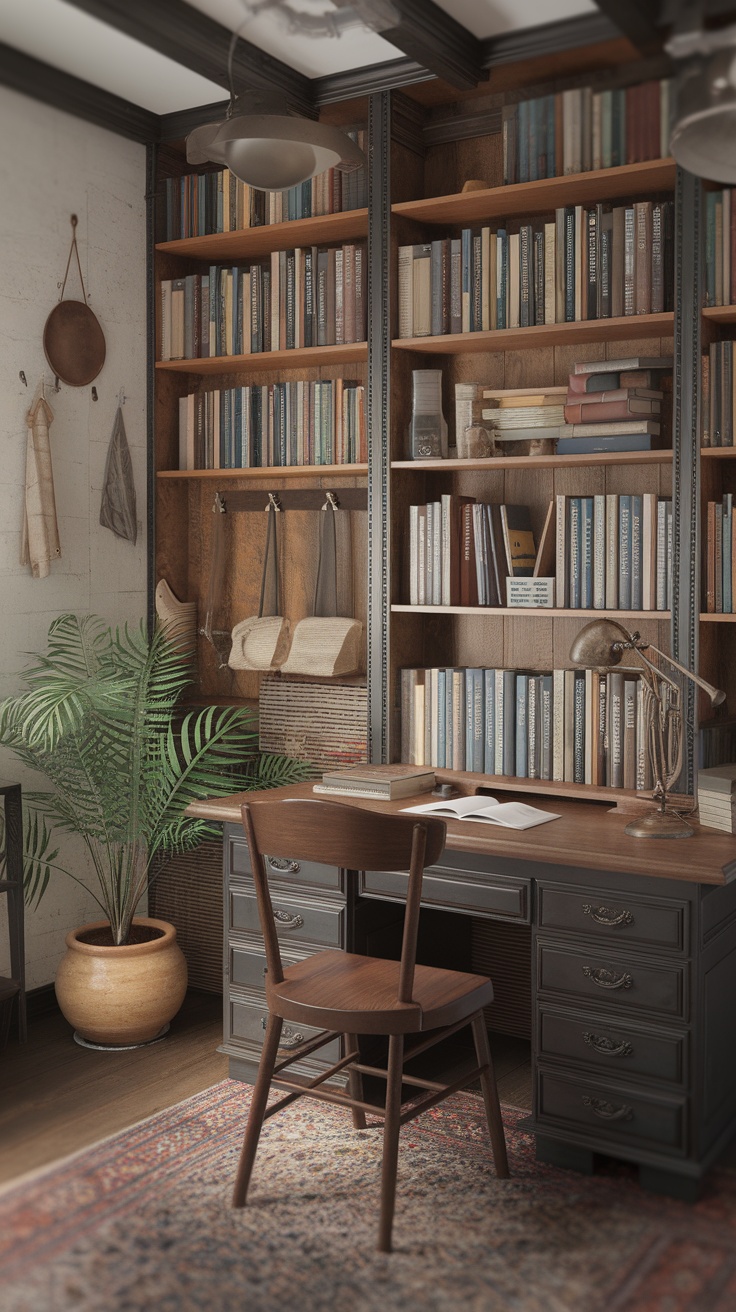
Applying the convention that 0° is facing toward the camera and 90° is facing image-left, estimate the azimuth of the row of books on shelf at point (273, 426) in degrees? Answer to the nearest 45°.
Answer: approximately 0°

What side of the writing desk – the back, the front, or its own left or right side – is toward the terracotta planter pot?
right

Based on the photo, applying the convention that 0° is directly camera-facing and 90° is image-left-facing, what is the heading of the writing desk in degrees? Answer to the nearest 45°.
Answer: approximately 45°

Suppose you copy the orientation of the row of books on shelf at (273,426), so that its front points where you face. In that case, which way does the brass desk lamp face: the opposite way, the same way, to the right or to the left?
to the right

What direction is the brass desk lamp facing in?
to the viewer's left

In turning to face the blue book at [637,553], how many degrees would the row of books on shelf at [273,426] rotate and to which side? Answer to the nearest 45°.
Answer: approximately 45° to its left
